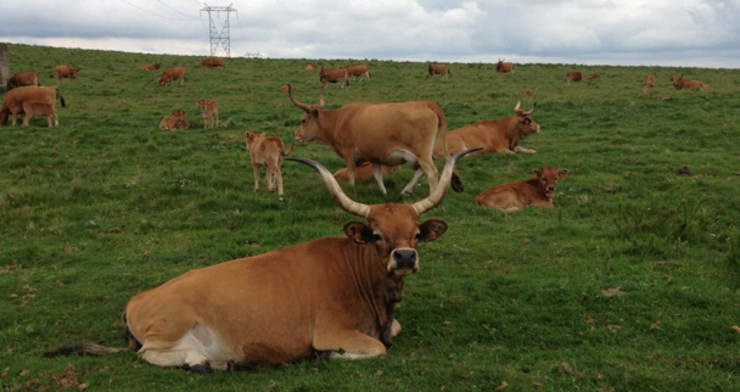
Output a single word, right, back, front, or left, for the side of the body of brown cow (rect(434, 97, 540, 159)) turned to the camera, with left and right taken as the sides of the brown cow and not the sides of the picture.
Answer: right

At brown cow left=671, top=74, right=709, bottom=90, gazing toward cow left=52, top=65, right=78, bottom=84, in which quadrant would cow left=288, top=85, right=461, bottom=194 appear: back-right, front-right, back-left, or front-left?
front-left

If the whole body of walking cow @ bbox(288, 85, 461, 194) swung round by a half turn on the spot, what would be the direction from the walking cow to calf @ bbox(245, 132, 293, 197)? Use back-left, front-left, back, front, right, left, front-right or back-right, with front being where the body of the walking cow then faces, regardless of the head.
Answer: back

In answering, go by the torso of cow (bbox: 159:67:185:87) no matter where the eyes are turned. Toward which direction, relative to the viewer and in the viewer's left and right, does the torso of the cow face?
facing to the left of the viewer

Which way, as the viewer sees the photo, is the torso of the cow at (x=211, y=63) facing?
to the viewer's left

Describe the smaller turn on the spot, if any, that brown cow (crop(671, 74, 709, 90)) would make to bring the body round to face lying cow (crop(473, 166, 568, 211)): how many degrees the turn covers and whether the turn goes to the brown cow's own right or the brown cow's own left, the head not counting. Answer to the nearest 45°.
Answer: approximately 90° to the brown cow's own left

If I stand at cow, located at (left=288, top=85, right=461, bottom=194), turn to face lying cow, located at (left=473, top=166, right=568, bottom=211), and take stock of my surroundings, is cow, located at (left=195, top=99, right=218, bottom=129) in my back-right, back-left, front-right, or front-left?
back-left

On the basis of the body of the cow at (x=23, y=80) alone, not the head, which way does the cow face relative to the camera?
to the viewer's left
